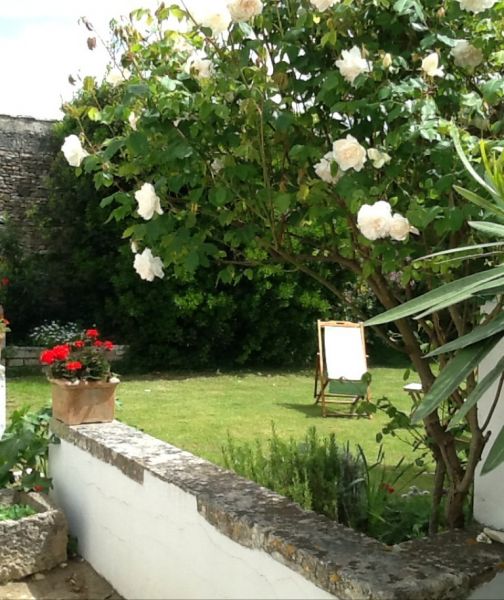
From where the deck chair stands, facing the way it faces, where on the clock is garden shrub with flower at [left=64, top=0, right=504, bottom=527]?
The garden shrub with flower is roughly at 12 o'clock from the deck chair.

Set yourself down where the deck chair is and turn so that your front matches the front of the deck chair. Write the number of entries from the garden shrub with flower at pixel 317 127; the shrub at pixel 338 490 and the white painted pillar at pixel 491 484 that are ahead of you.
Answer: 3

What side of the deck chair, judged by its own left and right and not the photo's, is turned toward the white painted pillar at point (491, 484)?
front

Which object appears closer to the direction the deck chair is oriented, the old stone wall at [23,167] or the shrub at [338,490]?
the shrub

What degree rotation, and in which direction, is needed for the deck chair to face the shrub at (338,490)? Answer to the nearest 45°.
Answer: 0° — it already faces it

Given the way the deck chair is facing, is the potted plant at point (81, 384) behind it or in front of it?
in front

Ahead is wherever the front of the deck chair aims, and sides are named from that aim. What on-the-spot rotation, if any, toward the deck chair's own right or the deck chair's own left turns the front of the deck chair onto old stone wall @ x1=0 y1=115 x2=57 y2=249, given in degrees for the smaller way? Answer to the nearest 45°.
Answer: approximately 135° to the deck chair's own right

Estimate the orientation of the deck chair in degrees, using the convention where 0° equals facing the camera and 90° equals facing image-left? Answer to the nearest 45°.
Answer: approximately 0°
